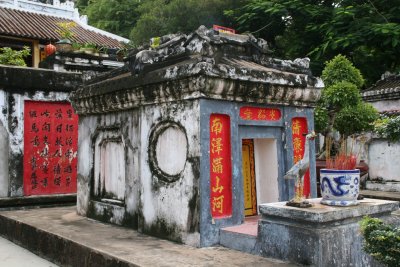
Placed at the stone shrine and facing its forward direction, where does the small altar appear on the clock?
The small altar is roughly at 12 o'clock from the stone shrine.

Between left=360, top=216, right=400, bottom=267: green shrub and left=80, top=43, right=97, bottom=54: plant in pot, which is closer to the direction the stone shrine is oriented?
the green shrub

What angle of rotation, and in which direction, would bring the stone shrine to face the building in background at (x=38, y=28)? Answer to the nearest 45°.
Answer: approximately 180°

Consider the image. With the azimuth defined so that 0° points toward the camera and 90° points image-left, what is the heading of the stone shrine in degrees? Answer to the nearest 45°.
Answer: approximately 315°

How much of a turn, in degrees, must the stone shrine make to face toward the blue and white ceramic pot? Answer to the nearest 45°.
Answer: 0° — it already faces it

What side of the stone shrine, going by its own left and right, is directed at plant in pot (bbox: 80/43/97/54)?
back

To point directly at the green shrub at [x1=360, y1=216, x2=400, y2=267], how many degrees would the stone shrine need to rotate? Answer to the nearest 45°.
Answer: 0° — it already faces it

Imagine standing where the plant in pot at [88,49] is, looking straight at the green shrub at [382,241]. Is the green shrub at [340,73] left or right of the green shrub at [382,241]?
left
